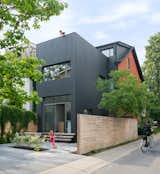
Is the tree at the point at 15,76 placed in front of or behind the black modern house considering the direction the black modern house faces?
in front

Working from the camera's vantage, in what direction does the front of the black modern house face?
facing the viewer and to the left of the viewer

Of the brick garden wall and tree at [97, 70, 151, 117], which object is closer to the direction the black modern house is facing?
the brick garden wall

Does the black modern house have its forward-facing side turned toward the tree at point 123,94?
no

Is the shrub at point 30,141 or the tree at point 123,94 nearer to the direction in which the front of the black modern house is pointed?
the shrub

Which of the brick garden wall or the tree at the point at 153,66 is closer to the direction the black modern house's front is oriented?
the brick garden wall
